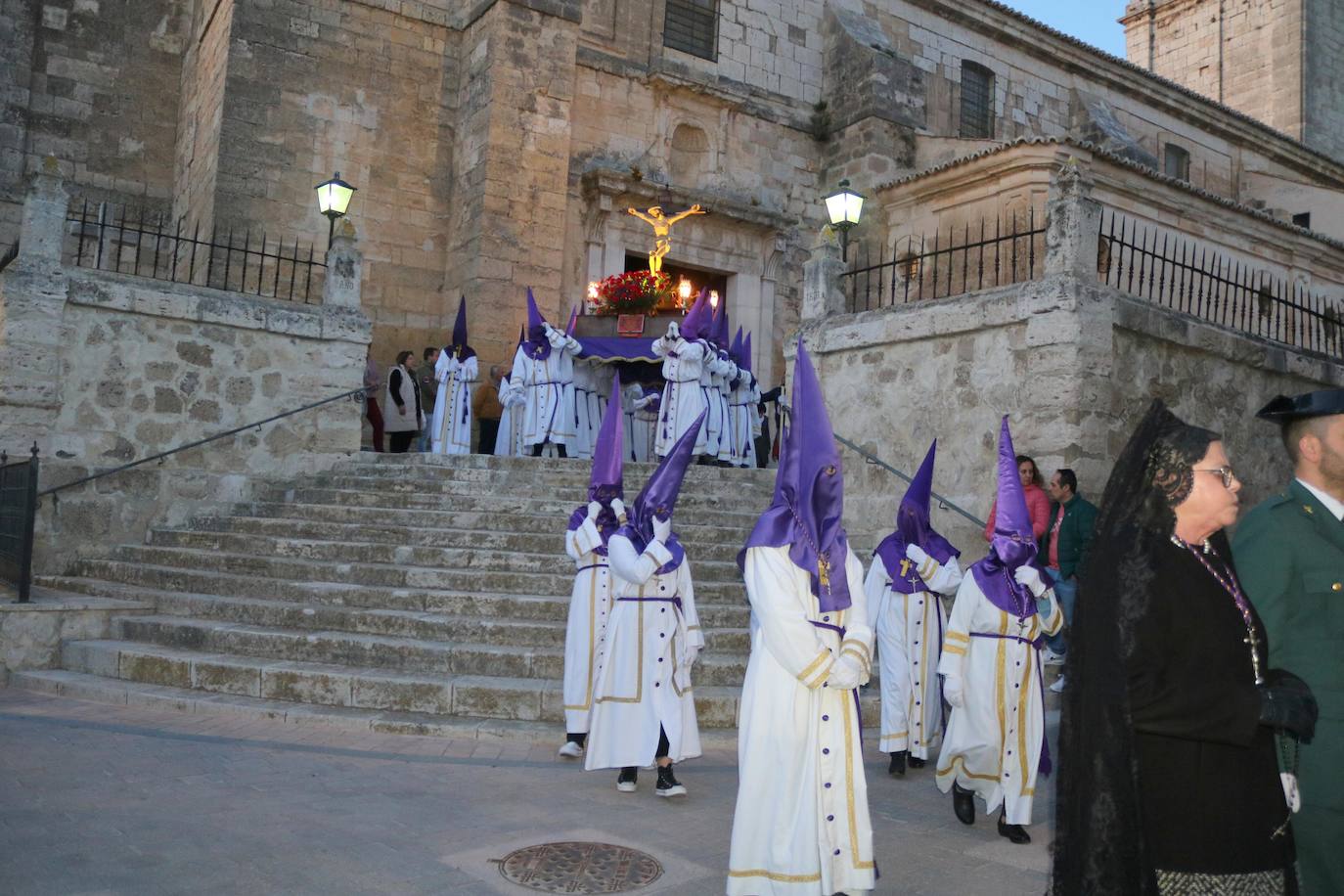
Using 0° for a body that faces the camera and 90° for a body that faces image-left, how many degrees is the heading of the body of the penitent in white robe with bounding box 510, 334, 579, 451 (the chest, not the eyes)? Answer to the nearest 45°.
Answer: approximately 0°

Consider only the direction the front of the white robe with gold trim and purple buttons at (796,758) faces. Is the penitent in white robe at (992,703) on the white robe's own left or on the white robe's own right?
on the white robe's own left

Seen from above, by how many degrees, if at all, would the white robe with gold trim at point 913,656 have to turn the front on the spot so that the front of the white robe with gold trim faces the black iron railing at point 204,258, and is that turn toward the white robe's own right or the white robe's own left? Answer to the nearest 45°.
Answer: approximately 135° to the white robe's own right

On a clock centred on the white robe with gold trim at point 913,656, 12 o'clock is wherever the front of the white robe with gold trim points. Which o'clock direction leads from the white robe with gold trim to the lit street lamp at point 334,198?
The lit street lamp is roughly at 4 o'clock from the white robe with gold trim.

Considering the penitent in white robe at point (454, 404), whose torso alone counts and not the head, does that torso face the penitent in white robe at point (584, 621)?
yes

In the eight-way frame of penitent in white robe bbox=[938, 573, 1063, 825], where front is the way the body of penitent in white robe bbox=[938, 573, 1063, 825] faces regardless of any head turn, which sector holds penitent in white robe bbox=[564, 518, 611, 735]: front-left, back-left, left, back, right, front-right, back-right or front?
back-right

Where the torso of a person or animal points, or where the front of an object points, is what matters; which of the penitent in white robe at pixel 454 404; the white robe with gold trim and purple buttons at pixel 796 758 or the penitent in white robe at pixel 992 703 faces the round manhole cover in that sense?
the penitent in white robe at pixel 454 404

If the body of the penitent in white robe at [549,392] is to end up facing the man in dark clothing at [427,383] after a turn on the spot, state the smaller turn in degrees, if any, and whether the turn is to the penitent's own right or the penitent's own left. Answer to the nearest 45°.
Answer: approximately 135° to the penitent's own right
